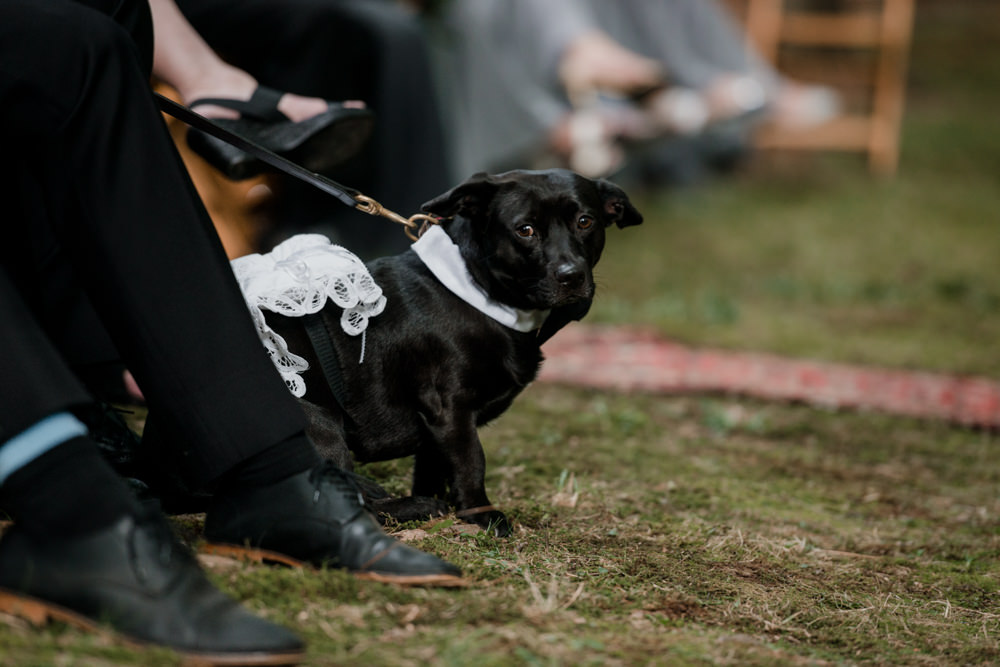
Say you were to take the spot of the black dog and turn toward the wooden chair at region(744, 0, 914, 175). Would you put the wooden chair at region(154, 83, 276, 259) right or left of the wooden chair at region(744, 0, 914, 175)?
left

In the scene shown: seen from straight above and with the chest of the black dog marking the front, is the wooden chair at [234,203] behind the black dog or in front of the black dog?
behind

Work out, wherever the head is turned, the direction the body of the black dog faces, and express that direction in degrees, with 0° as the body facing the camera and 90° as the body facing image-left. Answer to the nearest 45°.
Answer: approximately 315°
